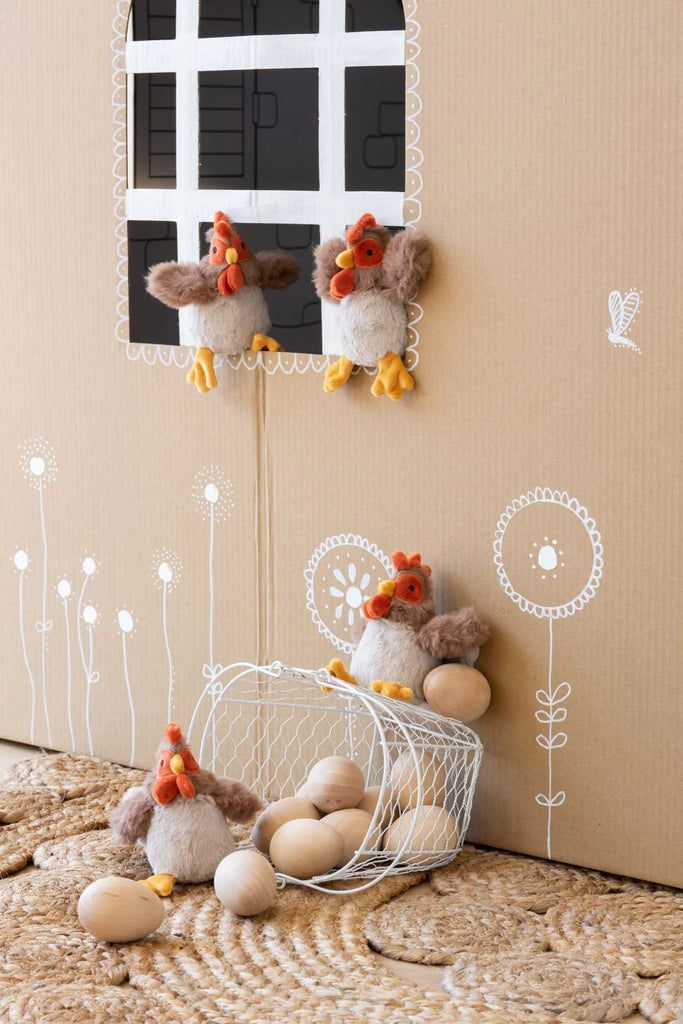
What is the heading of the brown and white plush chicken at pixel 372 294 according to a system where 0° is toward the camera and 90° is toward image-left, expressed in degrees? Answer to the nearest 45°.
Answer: approximately 45°

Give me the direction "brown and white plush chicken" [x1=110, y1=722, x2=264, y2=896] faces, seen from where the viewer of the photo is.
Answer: facing the viewer

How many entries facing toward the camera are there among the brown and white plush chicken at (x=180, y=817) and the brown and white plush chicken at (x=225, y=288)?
2

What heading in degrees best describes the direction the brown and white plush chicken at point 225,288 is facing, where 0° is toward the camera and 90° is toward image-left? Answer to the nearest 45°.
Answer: approximately 0°

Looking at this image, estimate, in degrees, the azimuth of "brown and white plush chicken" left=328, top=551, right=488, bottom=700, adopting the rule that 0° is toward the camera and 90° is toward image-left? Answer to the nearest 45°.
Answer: approximately 45°
